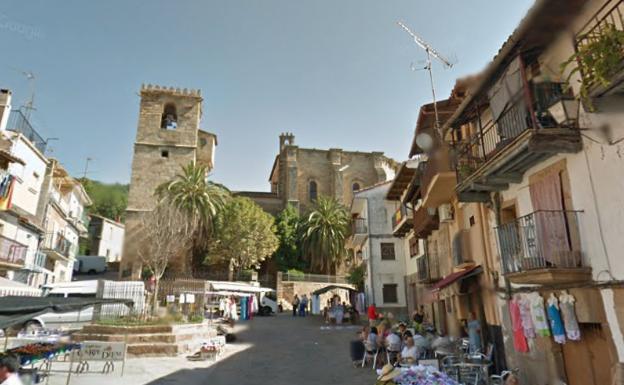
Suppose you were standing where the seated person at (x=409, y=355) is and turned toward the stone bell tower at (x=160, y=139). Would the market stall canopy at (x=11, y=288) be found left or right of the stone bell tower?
left

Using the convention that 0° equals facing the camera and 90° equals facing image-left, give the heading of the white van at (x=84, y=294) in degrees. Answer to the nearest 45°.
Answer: approximately 90°

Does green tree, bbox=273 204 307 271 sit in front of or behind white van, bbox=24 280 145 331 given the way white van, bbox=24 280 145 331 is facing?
behind

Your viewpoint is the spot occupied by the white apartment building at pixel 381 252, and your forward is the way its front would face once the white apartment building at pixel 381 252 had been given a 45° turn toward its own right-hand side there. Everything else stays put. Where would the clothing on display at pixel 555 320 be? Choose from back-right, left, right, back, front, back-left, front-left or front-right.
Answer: left

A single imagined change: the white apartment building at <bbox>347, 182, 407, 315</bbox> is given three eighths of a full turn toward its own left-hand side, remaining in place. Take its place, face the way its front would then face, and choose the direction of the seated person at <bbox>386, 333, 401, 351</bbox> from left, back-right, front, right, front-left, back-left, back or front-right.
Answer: right

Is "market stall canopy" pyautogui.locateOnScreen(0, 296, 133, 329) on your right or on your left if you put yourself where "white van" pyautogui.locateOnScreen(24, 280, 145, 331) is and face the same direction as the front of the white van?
on your left

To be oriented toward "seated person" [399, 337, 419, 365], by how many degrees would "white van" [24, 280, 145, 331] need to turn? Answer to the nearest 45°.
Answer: approximately 135° to its left

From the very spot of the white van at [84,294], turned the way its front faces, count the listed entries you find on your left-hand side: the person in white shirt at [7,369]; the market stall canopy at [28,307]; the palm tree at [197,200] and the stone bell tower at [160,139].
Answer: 2

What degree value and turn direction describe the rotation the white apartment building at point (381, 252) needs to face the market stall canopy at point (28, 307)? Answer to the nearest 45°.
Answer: approximately 45° to its left

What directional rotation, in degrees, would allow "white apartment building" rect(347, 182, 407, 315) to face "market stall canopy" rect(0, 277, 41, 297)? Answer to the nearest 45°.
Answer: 0° — it already faces it

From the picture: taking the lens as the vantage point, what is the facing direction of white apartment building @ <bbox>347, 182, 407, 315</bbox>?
facing the viewer and to the left of the viewer

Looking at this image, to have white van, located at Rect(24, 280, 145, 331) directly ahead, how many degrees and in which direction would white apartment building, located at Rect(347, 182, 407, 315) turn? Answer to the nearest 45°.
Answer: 0° — it already faces it

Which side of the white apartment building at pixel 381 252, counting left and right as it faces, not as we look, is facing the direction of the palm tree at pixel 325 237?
right

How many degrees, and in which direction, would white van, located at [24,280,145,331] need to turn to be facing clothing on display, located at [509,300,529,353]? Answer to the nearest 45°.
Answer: approximately 135° to its left

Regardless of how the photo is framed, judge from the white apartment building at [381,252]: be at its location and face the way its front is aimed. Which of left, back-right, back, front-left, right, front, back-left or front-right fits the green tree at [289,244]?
right

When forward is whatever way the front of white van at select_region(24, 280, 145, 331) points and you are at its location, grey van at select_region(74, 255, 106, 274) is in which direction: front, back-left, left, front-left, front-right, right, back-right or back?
right
